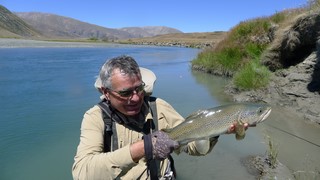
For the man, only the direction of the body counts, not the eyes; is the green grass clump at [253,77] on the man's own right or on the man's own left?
on the man's own left

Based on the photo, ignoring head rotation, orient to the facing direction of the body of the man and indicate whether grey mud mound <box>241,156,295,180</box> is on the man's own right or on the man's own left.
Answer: on the man's own left

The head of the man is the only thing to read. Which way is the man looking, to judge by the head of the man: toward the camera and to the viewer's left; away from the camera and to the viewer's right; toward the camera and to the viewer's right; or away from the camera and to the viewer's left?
toward the camera and to the viewer's right

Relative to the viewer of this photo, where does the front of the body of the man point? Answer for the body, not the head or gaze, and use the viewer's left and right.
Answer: facing the viewer and to the right of the viewer
